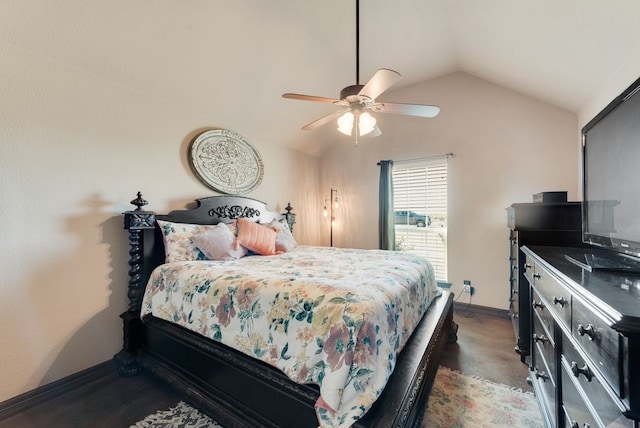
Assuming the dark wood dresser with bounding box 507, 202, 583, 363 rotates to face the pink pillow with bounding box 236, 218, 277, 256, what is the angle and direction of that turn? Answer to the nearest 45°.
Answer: approximately 45° to its left

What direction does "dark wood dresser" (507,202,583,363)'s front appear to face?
to the viewer's left

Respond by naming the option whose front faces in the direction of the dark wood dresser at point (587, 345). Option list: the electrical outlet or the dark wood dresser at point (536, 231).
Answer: the electrical outlet

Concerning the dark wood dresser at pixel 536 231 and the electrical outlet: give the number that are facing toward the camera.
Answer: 1

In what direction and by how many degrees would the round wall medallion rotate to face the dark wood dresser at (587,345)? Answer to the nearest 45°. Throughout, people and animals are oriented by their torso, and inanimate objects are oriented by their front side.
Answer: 0° — it already faces it

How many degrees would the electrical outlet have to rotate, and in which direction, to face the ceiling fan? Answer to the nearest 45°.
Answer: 0° — it already faces it

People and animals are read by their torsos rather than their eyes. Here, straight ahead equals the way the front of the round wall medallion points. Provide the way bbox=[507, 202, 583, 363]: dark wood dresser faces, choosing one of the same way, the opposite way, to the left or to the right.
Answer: the opposite way

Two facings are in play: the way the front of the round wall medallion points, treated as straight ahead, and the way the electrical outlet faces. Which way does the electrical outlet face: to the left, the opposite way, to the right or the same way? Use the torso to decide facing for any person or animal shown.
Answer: to the right

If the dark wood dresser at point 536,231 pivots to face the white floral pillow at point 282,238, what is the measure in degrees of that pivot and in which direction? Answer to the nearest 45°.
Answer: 0° — it already faces it

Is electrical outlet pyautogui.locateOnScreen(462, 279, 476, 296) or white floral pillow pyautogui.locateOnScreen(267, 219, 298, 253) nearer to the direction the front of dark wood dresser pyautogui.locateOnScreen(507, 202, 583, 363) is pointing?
the white floral pillow

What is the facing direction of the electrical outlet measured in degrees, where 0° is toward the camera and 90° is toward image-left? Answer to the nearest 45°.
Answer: approximately 0°
